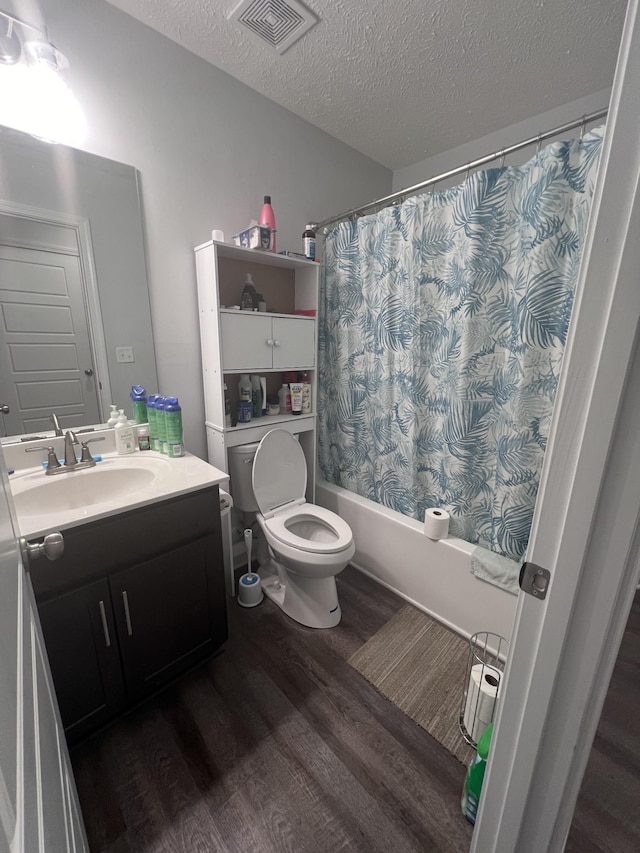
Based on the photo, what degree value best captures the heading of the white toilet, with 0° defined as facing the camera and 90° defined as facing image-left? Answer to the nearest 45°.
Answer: approximately 315°

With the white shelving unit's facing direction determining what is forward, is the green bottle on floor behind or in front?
in front

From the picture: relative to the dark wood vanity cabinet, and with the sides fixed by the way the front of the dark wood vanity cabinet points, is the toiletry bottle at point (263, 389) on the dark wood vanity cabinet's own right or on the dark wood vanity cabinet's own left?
on the dark wood vanity cabinet's own left

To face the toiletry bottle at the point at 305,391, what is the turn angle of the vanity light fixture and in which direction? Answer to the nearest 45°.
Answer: approximately 45° to its left

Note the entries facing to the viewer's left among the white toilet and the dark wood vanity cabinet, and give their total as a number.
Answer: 0

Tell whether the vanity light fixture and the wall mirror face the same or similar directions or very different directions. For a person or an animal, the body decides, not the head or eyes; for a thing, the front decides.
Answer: same or similar directions

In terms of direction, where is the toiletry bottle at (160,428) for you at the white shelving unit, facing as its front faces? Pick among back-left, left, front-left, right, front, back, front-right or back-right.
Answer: right

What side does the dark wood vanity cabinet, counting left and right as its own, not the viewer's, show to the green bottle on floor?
front

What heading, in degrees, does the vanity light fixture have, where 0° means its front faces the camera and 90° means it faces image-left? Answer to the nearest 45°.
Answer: approximately 315°

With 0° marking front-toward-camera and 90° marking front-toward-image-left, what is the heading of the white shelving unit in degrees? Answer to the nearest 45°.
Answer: approximately 315°

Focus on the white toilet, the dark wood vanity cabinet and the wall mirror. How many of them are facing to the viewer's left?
0
